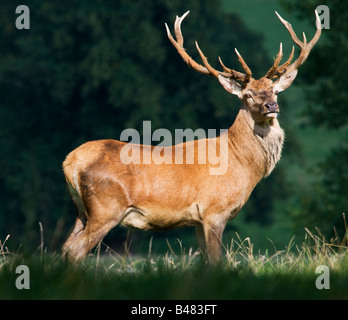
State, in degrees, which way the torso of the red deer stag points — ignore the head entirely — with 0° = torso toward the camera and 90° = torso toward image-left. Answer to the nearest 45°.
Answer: approximately 270°
